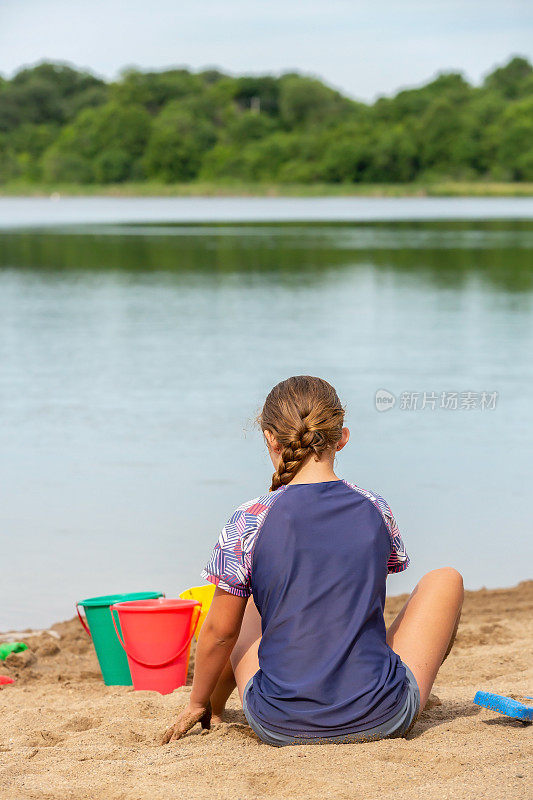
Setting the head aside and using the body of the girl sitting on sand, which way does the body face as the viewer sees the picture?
away from the camera

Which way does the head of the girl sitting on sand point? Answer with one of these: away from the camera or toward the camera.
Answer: away from the camera

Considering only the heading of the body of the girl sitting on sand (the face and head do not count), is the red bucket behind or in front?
in front

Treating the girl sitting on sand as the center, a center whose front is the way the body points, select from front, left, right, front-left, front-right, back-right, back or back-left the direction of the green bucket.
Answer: front-left

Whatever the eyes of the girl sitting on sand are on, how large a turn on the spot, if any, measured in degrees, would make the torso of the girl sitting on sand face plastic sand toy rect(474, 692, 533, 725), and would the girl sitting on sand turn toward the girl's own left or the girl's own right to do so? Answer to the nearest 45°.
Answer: approximately 45° to the girl's own right

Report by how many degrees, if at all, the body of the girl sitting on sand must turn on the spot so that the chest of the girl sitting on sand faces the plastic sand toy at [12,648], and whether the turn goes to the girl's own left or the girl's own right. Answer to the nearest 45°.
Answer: approximately 45° to the girl's own left

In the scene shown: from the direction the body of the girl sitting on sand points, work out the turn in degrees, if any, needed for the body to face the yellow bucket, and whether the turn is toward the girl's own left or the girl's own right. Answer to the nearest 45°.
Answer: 0° — they already face it
